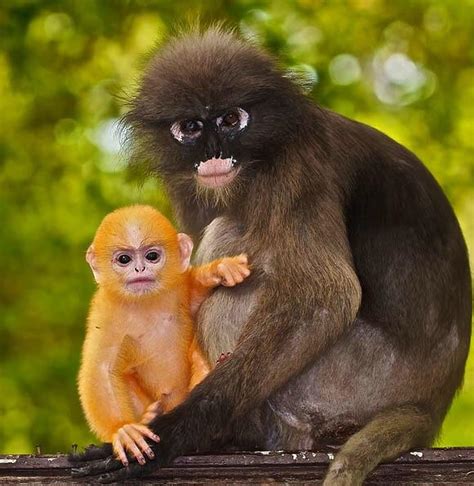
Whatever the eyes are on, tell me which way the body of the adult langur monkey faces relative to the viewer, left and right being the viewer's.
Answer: facing the viewer and to the left of the viewer

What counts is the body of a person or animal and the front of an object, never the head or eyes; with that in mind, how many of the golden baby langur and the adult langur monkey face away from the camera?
0

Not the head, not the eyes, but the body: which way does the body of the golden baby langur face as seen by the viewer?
toward the camera

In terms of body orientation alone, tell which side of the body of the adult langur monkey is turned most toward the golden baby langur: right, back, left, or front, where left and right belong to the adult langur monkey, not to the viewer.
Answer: front

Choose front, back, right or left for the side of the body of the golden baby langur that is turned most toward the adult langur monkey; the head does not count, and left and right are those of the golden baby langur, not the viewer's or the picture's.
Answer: left
